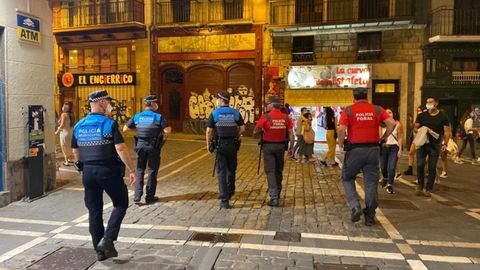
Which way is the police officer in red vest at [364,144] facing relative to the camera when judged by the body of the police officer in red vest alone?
away from the camera

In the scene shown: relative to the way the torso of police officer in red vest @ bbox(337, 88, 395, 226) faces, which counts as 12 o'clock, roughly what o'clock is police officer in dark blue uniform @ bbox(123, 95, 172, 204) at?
The police officer in dark blue uniform is roughly at 9 o'clock from the police officer in red vest.

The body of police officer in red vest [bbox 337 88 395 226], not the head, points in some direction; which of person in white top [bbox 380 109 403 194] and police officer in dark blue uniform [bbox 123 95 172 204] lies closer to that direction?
the person in white top

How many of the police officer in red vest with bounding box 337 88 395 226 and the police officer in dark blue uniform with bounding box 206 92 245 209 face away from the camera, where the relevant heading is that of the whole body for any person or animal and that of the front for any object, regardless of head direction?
2

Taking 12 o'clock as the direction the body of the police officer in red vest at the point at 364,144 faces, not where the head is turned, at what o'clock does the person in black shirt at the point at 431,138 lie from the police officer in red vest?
The person in black shirt is roughly at 1 o'clock from the police officer in red vest.

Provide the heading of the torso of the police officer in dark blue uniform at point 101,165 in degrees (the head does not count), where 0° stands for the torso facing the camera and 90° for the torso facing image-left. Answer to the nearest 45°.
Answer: approximately 225°

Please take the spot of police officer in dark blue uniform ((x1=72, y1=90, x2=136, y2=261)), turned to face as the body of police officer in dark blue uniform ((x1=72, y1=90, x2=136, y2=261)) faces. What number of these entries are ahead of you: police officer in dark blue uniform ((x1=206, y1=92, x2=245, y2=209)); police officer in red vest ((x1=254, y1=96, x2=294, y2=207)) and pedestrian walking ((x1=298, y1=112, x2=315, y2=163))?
3

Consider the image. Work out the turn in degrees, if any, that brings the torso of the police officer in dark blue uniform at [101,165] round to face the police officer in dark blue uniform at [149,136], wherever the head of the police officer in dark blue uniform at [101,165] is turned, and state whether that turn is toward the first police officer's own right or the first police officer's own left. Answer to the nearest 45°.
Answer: approximately 45° to the first police officer's own left

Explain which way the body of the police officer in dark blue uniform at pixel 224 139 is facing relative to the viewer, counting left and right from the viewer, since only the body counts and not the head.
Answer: facing away from the viewer

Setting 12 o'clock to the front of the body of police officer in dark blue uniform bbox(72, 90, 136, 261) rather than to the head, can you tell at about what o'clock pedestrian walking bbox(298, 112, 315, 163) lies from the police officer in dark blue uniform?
The pedestrian walking is roughly at 12 o'clock from the police officer in dark blue uniform.

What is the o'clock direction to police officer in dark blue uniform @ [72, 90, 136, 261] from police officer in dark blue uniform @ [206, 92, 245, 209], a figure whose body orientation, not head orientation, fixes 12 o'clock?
police officer in dark blue uniform @ [72, 90, 136, 261] is roughly at 7 o'clock from police officer in dark blue uniform @ [206, 92, 245, 209].
